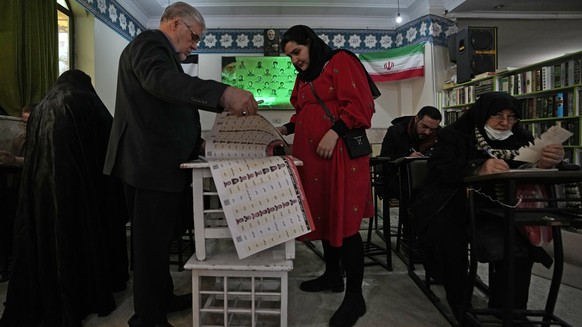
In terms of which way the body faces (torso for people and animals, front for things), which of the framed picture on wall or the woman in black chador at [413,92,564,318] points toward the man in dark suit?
the framed picture on wall

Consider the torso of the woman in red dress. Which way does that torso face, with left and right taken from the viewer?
facing the viewer and to the left of the viewer

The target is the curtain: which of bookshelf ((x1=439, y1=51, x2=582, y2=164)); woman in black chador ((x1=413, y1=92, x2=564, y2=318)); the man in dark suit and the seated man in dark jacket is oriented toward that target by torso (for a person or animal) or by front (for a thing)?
the bookshelf

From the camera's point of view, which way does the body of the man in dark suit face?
to the viewer's right

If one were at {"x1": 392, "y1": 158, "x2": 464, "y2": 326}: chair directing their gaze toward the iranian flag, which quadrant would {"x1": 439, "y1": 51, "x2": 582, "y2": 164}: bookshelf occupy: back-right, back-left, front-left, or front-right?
front-right

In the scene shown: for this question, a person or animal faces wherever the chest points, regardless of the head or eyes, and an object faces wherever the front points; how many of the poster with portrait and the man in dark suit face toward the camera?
1

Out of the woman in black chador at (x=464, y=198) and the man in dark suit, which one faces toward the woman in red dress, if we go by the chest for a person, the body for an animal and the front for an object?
the man in dark suit

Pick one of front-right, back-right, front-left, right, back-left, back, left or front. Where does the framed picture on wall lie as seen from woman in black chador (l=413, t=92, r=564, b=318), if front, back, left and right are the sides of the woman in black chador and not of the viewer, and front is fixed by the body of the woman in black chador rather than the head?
back

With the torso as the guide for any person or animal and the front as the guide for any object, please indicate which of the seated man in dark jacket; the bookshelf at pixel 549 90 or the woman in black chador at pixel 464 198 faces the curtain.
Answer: the bookshelf

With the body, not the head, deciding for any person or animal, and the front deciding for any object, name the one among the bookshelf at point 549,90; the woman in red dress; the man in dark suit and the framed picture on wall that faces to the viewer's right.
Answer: the man in dark suit

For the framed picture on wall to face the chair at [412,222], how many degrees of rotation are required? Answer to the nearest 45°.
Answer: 0° — it already faces it

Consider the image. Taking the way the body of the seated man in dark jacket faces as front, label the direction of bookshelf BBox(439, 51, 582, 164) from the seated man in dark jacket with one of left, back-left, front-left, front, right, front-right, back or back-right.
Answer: left

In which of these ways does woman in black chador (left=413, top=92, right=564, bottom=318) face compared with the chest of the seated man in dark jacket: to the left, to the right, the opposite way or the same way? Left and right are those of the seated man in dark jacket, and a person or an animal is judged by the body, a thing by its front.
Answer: the same way

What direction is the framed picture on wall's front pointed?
toward the camera

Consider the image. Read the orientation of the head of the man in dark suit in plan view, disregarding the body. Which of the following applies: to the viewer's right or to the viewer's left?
to the viewer's right
